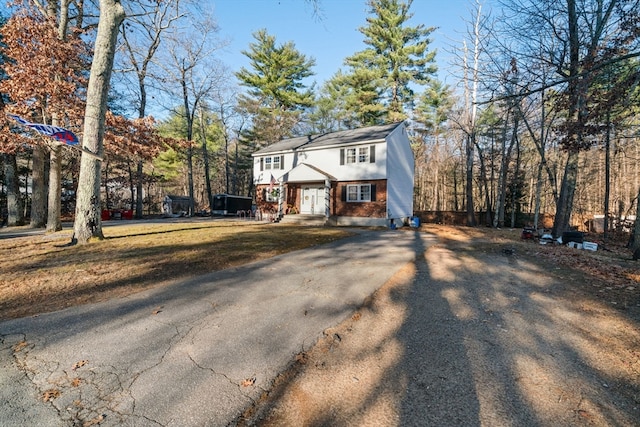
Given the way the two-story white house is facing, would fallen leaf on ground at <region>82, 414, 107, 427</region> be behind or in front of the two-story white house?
in front

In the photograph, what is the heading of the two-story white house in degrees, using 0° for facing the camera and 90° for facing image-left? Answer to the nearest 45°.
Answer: approximately 45°

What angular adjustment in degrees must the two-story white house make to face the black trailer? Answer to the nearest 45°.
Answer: approximately 90° to its right

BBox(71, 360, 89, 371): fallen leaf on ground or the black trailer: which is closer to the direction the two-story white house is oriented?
the fallen leaf on ground

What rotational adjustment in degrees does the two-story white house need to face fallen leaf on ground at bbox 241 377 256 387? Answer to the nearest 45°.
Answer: approximately 45° to its left

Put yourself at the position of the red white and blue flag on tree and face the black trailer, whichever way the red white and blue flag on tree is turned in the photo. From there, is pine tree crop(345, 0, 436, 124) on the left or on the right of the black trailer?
right

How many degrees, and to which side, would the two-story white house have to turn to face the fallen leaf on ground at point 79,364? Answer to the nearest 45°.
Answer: approximately 45° to its left

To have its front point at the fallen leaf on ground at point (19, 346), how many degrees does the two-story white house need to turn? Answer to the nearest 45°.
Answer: approximately 45° to its left
